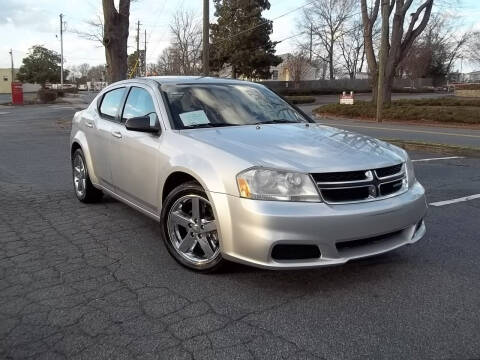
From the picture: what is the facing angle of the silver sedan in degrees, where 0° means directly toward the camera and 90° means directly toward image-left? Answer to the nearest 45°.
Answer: approximately 315°

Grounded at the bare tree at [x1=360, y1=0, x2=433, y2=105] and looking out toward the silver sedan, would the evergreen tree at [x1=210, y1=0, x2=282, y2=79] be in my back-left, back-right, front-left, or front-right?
back-right

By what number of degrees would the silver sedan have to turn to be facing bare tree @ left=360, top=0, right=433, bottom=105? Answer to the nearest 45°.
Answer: approximately 135° to its left

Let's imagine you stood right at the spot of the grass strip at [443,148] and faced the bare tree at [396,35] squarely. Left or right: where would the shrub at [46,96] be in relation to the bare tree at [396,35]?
left

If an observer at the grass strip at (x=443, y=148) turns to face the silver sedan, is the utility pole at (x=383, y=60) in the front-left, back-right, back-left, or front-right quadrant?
back-right

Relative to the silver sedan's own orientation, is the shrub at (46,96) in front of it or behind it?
behind

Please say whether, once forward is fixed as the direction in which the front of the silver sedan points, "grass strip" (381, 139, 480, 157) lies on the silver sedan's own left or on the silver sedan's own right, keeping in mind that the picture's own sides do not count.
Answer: on the silver sedan's own left

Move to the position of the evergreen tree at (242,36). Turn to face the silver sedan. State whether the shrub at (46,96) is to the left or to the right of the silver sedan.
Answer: right

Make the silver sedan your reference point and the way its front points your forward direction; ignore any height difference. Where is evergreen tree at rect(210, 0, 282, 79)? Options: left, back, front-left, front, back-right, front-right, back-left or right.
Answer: back-left

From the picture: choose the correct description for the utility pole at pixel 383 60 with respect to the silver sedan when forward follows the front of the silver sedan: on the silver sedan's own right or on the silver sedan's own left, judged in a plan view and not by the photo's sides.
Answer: on the silver sedan's own left
